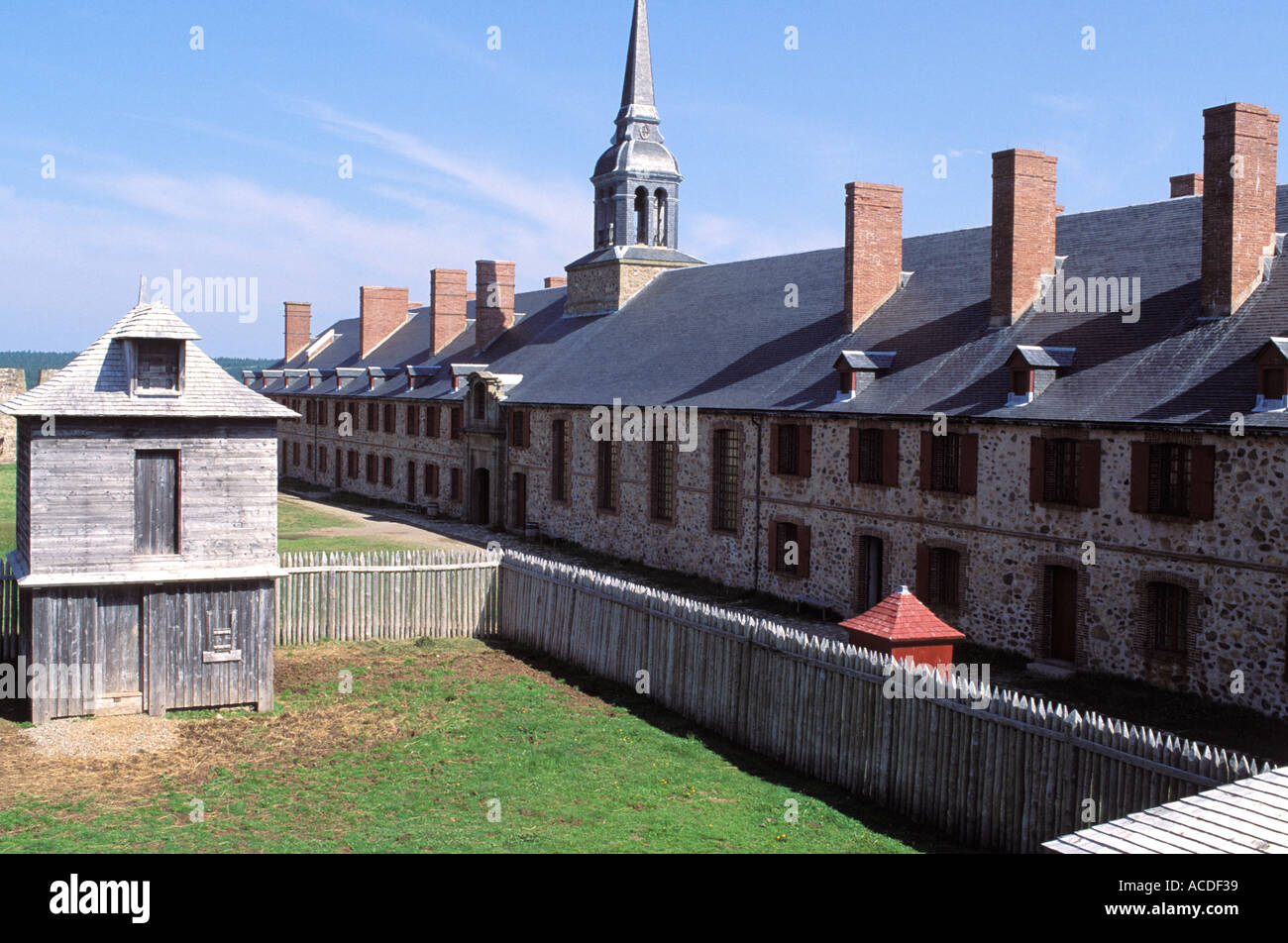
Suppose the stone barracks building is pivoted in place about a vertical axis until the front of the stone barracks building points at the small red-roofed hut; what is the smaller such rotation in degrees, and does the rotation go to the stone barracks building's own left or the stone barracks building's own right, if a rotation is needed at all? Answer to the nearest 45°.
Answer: approximately 45° to the stone barracks building's own left

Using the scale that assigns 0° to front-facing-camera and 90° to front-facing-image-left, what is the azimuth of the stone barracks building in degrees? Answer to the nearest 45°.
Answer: approximately 45°

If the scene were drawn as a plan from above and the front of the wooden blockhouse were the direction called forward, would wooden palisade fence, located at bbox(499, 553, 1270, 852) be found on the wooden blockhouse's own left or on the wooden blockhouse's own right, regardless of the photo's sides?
on the wooden blockhouse's own left

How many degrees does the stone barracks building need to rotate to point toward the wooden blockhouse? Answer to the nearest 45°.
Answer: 0° — it already faces it

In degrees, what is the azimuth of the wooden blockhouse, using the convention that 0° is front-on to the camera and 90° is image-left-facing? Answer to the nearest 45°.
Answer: approximately 0°

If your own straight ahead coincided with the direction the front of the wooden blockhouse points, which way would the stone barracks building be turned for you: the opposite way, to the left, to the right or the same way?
to the right

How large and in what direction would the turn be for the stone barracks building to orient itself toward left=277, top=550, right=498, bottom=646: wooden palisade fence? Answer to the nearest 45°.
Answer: approximately 45° to its right

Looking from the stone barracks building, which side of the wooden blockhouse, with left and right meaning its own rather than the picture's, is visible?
left
